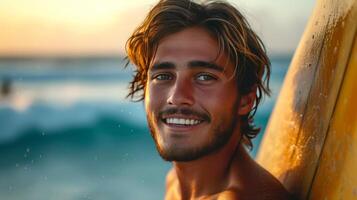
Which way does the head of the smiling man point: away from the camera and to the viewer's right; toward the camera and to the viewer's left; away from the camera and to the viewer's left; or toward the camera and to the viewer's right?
toward the camera and to the viewer's left

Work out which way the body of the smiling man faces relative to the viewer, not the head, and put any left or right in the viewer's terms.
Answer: facing the viewer and to the left of the viewer
